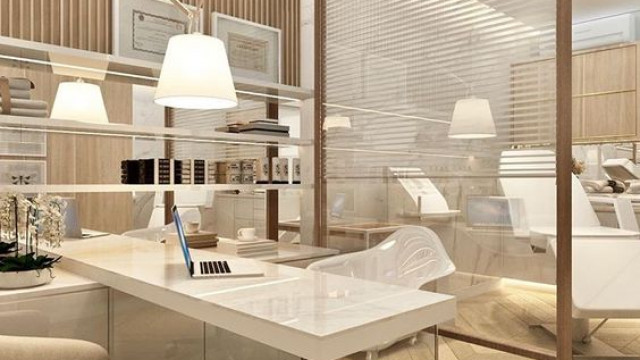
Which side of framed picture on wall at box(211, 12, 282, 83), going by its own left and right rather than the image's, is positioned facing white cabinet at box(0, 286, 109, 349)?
right

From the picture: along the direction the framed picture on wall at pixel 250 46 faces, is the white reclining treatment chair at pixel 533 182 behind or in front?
in front

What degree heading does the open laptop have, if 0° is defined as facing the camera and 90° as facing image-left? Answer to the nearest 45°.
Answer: approximately 270°

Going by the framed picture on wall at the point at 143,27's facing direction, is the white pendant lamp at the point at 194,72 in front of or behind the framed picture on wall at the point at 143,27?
in front

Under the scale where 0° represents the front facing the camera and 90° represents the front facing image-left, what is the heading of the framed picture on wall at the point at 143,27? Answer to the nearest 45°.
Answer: approximately 315°

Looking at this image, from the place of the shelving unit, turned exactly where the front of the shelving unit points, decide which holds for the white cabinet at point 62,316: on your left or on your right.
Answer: on your right

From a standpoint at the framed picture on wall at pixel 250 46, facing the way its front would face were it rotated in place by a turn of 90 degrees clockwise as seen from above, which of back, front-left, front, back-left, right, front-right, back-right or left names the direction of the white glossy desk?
front-left

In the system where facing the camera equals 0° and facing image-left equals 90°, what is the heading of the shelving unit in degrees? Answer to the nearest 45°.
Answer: approximately 315°
